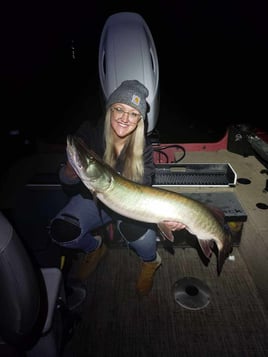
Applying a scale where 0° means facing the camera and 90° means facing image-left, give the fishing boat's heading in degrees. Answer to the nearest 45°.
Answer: approximately 0°

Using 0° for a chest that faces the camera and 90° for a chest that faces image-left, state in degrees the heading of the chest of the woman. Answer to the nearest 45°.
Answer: approximately 0°
